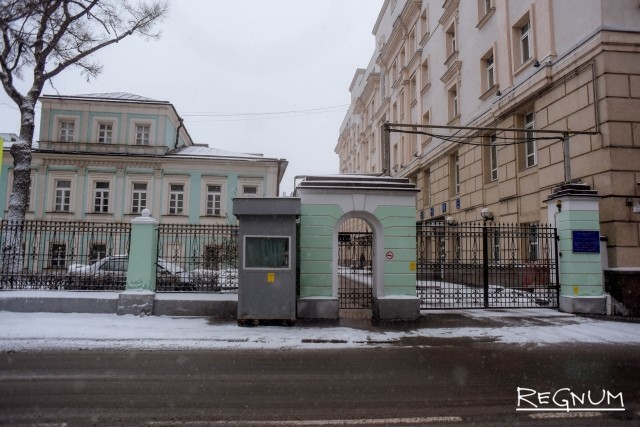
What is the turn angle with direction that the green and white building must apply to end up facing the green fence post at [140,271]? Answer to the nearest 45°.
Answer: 0° — it already faces it

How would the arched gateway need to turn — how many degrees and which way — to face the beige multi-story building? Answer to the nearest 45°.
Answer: approximately 135° to its left

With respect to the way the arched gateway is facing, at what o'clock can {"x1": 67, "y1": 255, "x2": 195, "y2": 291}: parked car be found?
The parked car is roughly at 3 o'clock from the arched gateway.

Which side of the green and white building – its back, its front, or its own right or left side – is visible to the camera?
front

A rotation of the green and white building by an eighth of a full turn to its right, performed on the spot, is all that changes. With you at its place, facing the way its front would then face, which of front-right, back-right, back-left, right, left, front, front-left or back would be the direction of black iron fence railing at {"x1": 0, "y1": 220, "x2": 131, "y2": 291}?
front-left

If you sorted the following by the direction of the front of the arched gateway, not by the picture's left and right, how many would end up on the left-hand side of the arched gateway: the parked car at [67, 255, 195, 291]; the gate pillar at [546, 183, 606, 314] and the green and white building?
1

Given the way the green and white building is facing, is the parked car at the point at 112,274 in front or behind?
in front

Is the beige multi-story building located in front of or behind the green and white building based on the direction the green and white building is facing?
in front

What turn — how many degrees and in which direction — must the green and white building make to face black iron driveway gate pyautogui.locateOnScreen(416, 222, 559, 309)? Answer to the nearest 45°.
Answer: approximately 45° to its left

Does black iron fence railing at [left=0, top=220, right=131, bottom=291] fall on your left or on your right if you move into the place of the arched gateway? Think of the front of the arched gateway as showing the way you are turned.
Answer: on your right

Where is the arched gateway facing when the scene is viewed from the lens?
facing the viewer

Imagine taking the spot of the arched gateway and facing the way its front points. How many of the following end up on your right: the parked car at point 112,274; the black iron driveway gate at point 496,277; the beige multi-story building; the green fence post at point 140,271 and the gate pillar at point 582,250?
2

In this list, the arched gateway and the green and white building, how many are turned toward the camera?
2

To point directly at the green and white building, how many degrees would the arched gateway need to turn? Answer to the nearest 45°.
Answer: approximately 135° to its right
